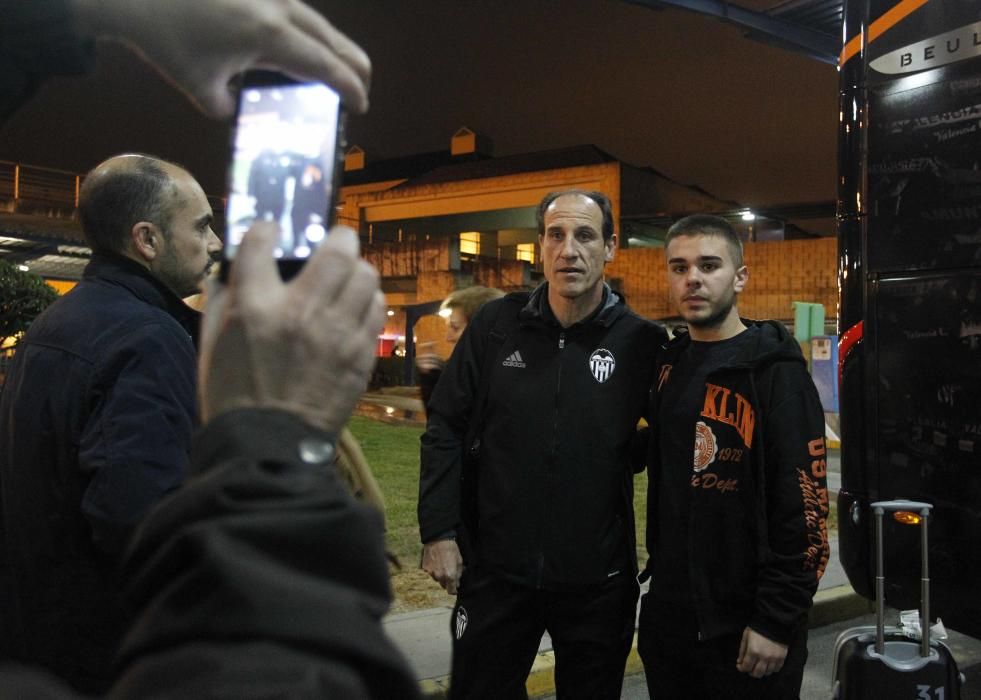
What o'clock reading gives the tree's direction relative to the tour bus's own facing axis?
The tree is roughly at 8 o'clock from the tour bus.

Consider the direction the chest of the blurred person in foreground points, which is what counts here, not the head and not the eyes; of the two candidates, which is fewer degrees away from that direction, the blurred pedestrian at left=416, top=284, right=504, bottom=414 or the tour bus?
the blurred pedestrian

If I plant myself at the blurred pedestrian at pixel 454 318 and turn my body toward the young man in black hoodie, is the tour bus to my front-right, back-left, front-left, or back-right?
front-left

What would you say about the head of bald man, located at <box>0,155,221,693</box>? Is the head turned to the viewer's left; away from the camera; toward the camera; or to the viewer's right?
to the viewer's right

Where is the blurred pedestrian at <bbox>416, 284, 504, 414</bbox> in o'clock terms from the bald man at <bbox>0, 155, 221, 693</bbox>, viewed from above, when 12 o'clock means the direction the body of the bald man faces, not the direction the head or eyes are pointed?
The blurred pedestrian is roughly at 12 o'clock from the bald man.

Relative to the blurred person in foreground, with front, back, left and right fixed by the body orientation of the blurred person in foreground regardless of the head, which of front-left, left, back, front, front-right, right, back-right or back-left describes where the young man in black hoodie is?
front-right

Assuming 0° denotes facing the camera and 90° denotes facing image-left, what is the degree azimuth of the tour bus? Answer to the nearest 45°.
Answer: approximately 225°

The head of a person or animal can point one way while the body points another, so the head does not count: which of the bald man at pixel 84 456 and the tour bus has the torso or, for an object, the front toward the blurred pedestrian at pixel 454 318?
the bald man

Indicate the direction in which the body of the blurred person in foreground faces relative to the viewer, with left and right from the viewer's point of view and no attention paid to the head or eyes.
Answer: facing away from the viewer

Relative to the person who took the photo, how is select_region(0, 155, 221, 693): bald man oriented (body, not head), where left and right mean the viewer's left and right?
facing away from the viewer and to the right of the viewer

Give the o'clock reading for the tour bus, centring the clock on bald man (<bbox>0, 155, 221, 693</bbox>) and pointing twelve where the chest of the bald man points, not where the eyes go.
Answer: The tour bus is roughly at 1 o'clock from the bald man.

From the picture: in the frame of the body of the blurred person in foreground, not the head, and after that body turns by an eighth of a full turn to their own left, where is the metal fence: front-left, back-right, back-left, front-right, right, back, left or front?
front-right

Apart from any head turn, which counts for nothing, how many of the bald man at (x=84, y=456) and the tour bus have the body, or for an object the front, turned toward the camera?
0

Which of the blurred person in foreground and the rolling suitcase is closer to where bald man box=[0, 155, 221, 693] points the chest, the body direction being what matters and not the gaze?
the rolling suitcase
